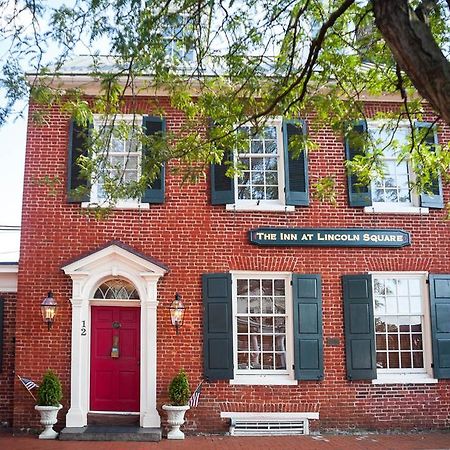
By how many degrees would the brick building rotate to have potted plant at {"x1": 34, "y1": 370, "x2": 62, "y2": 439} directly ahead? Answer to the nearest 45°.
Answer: approximately 90° to its right

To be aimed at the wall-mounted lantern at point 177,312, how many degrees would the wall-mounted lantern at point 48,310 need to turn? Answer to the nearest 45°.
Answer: approximately 90° to its left

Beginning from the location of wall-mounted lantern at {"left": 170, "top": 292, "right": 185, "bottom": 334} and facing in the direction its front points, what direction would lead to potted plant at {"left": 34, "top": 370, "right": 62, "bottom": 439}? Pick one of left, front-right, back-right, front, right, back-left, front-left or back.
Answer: right

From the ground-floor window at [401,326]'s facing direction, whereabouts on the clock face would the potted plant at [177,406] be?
The potted plant is roughly at 2 o'clock from the ground-floor window.

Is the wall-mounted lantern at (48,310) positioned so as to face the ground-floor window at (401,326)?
no

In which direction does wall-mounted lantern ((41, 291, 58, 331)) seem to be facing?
toward the camera

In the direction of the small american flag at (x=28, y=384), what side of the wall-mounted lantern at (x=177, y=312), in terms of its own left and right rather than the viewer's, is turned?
right

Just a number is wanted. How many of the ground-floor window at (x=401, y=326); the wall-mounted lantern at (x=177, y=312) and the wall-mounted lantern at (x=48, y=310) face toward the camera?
3

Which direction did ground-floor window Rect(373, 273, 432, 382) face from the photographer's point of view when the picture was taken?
facing the viewer

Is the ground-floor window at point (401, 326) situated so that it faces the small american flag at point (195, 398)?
no

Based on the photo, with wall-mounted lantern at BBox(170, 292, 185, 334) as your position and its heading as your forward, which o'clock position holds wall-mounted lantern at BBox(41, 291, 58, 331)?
wall-mounted lantern at BBox(41, 291, 58, 331) is roughly at 3 o'clock from wall-mounted lantern at BBox(170, 292, 185, 334).

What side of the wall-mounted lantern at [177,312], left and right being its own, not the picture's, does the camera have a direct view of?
front
